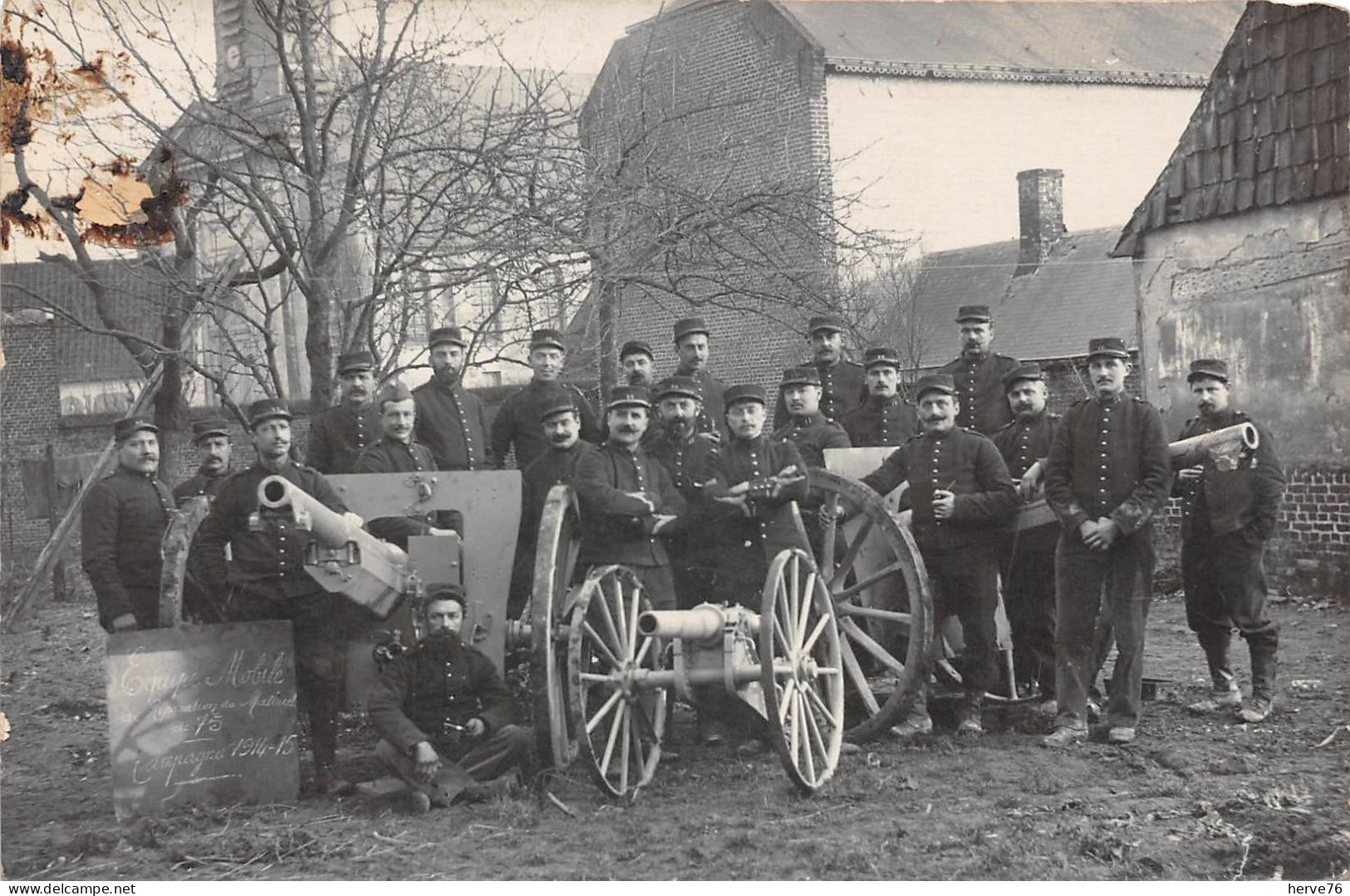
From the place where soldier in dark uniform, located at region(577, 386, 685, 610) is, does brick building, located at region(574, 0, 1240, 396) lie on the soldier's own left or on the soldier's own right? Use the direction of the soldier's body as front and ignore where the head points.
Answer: on the soldier's own left

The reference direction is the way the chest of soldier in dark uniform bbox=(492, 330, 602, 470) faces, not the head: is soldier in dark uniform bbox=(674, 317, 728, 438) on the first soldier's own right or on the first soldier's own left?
on the first soldier's own left

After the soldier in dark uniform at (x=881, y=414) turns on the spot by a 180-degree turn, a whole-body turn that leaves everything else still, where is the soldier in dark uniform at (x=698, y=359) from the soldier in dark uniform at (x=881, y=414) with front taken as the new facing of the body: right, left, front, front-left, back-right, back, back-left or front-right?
left

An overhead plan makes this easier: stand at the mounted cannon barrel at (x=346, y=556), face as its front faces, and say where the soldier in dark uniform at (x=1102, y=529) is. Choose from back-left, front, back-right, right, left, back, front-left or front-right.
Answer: back-left

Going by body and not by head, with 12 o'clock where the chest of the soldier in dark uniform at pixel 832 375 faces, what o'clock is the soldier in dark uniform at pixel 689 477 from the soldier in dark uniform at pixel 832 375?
the soldier in dark uniform at pixel 689 477 is roughly at 1 o'clock from the soldier in dark uniform at pixel 832 375.

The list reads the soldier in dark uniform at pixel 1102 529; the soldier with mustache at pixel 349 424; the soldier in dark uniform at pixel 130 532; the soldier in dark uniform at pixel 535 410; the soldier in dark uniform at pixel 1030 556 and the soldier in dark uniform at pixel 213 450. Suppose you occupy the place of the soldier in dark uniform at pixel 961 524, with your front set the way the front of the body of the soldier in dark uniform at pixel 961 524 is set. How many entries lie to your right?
4

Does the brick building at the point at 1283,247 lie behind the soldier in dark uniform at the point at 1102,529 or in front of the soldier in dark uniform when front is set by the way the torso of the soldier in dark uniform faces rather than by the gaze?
behind

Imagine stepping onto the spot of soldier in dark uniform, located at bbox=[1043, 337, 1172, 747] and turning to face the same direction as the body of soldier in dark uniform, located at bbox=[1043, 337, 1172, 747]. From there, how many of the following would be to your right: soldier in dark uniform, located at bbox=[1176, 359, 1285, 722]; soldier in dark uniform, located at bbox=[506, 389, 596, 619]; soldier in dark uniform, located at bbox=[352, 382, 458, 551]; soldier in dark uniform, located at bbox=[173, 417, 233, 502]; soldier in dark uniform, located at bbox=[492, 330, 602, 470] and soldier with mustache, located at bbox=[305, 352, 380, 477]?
5

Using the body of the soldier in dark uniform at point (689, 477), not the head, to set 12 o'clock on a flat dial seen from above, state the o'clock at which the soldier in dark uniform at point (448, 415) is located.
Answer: the soldier in dark uniform at point (448, 415) is roughly at 4 o'clock from the soldier in dark uniform at point (689, 477).
